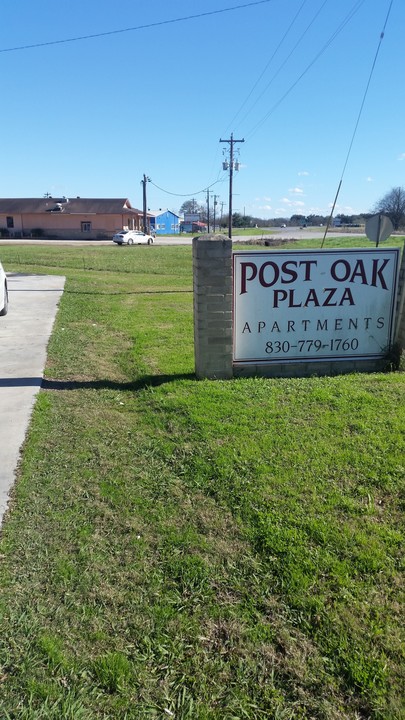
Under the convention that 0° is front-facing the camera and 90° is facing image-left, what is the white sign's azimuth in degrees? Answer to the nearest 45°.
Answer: approximately 0°
